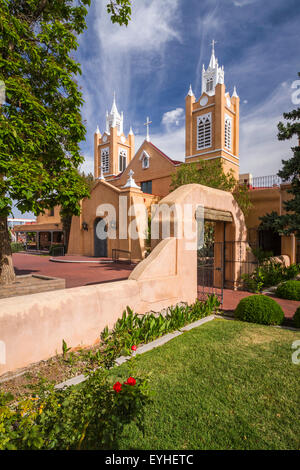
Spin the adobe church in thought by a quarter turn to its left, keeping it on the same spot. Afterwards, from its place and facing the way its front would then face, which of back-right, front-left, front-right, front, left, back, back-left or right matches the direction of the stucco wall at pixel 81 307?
front-right

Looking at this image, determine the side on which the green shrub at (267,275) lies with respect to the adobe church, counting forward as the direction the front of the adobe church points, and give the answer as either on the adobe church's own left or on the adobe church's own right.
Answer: on the adobe church's own left

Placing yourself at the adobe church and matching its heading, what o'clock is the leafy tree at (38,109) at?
The leafy tree is roughly at 11 o'clock from the adobe church.

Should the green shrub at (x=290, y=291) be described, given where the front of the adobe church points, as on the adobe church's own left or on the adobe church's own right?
on the adobe church's own left

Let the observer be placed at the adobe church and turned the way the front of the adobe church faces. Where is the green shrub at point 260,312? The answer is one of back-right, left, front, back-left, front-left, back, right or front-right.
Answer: front-left

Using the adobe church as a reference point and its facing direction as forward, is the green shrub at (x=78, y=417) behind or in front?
in front

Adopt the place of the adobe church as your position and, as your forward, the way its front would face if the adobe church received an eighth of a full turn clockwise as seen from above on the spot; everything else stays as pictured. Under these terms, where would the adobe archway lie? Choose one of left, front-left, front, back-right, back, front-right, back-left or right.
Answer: left

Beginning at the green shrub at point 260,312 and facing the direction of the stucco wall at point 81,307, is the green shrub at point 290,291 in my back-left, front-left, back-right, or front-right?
back-right

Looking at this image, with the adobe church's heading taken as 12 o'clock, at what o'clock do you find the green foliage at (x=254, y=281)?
The green foliage is roughly at 10 o'clock from the adobe church.

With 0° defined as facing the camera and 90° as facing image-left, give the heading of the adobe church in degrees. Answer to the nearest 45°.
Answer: approximately 45°
